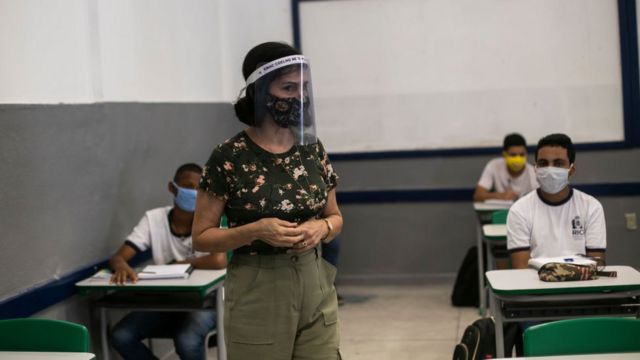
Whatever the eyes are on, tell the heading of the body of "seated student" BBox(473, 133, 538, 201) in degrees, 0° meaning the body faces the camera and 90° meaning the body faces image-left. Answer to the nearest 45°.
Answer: approximately 0°

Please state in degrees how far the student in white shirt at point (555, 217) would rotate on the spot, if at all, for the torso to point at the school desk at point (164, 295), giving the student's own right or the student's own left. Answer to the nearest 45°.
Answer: approximately 90° to the student's own right

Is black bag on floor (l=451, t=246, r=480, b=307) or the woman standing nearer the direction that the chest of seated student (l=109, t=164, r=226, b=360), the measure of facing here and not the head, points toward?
the woman standing

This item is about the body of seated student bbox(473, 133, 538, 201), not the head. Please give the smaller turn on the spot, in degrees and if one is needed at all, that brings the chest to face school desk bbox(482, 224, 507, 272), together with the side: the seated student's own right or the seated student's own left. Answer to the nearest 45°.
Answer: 0° — they already face it

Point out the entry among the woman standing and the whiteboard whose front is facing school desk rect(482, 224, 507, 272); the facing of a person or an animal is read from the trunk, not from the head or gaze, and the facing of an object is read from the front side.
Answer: the whiteboard

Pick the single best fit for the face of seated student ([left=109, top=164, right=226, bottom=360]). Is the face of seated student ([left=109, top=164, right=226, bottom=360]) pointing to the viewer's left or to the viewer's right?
to the viewer's right

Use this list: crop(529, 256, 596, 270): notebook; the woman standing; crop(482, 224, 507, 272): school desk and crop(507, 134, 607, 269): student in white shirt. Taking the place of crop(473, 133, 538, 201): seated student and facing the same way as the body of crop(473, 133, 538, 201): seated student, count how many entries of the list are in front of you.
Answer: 4

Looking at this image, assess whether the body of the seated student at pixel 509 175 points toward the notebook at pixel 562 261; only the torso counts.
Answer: yes
